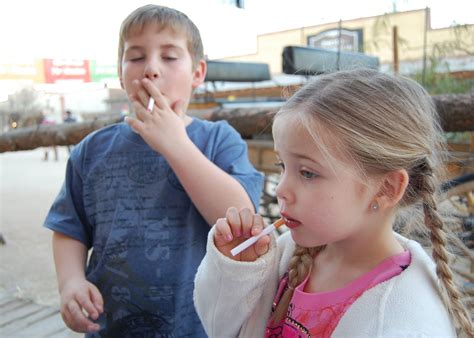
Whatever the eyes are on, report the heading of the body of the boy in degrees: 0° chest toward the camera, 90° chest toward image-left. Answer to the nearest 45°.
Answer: approximately 0°

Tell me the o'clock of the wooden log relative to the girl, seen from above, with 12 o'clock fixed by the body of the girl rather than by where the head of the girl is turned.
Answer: The wooden log is roughly at 4 o'clock from the girl.

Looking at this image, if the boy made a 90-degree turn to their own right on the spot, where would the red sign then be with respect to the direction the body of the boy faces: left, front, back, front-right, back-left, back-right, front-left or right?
right

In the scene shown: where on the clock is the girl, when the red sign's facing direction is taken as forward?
The girl is roughly at 12 o'clock from the red sign.

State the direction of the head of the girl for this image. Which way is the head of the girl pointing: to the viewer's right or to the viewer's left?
to the viewer's left
